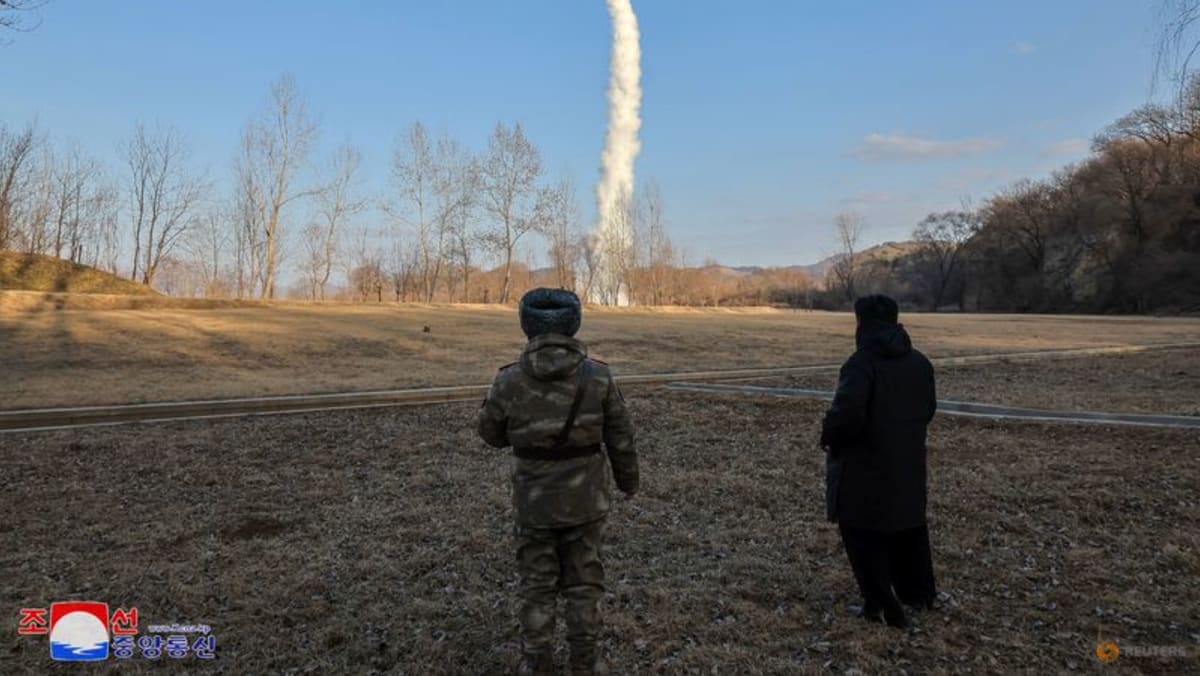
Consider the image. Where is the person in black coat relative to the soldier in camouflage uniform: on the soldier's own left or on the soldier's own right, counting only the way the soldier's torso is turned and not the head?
on the soldier's own right

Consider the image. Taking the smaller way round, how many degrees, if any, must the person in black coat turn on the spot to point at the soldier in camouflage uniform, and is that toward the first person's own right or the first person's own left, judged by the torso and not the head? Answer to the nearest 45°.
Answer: approximately 90° to the first person's own left

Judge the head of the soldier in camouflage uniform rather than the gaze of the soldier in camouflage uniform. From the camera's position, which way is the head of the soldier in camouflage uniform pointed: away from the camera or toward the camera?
away from the camera

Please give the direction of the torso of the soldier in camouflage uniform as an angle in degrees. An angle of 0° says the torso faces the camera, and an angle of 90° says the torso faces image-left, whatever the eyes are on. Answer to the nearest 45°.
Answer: approximately 180°

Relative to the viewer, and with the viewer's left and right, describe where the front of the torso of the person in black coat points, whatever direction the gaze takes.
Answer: facing away from the viewer and to the left of the viewer
